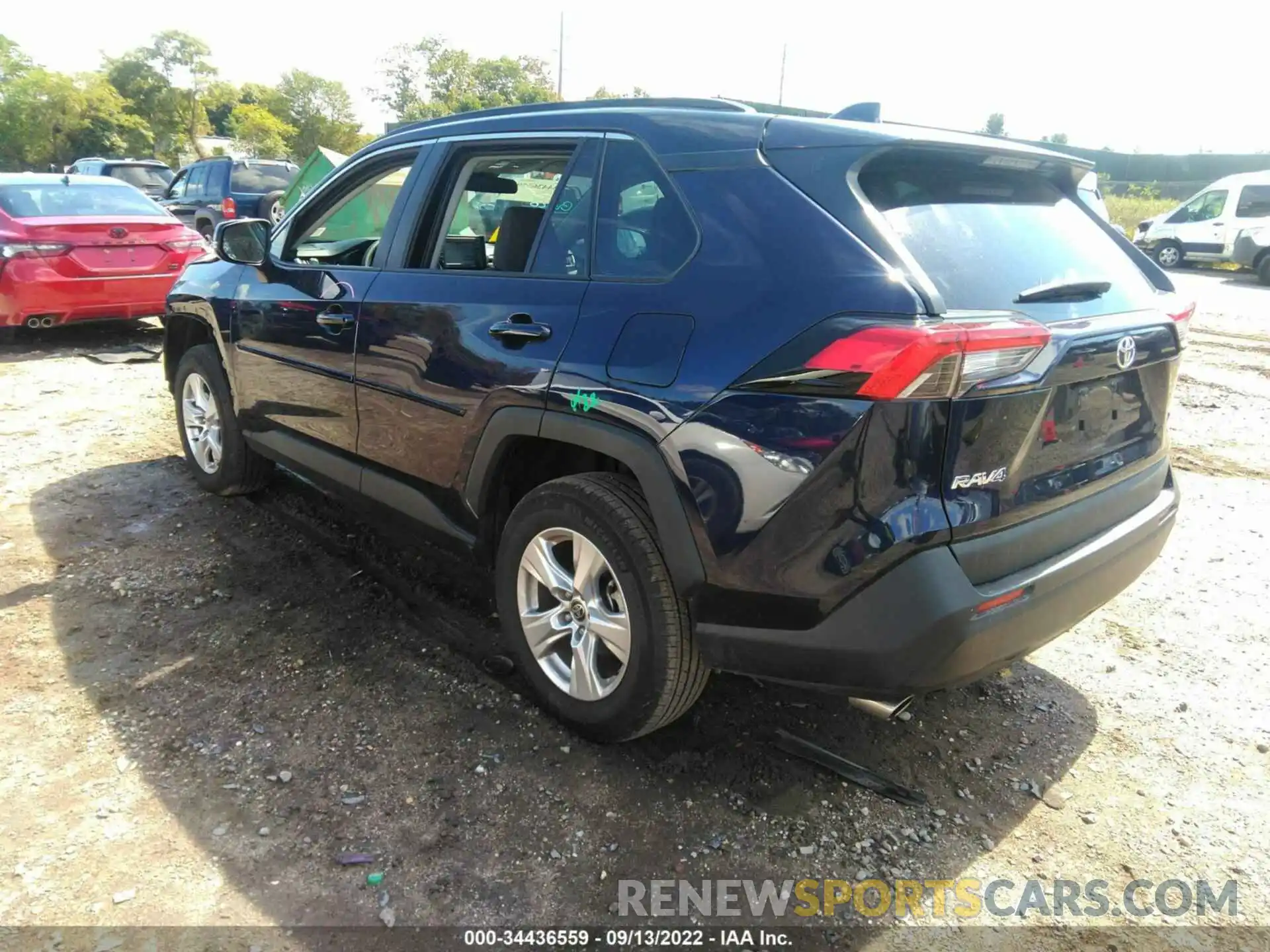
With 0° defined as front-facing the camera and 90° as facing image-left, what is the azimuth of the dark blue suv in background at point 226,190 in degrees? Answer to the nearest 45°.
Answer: approximately 135°

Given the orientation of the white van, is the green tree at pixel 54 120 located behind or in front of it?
in front

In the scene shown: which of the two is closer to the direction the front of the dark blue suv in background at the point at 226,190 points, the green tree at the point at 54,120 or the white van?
the green tree

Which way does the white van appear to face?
to the viewer's left

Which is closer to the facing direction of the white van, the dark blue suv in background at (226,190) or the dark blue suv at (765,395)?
the dark blue suv in background

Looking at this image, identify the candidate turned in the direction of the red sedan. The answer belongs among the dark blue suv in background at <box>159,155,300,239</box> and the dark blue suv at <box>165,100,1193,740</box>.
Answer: the dark blue suv

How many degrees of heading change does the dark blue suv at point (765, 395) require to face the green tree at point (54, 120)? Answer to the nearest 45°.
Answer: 0° — it already faces it

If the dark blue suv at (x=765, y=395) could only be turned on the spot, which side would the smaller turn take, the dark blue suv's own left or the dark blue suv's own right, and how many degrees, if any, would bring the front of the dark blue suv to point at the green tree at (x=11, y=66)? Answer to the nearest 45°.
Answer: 0° — it already faces it

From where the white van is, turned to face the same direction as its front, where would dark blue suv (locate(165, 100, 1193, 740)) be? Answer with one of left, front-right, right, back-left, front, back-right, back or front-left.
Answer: left

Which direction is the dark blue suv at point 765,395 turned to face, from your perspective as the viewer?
facing away from the viewer and to the left of the viewer

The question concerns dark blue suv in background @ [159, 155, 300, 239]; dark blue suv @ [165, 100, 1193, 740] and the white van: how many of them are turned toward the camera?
0
